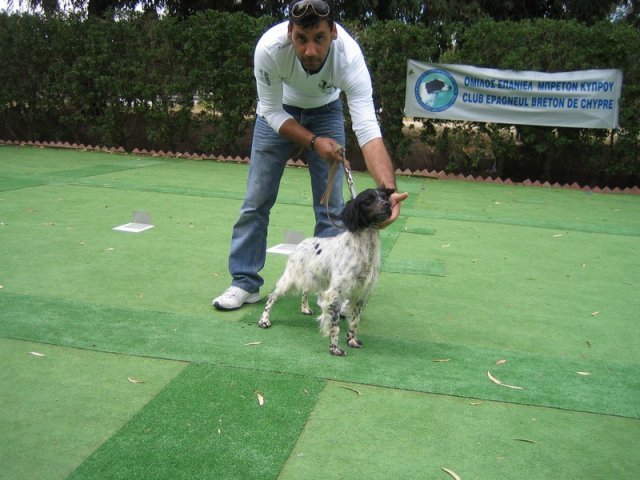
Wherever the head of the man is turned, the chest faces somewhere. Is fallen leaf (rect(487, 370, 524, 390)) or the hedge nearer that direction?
the fallen leaf

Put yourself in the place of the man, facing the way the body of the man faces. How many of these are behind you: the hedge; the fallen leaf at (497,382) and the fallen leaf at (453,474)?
1

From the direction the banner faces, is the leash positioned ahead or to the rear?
ahead

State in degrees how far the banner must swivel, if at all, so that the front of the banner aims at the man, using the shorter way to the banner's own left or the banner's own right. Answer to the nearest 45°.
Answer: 0° — it already faces them

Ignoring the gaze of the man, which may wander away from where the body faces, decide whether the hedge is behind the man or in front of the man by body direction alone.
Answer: behind

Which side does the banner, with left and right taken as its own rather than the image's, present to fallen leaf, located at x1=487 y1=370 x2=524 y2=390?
front

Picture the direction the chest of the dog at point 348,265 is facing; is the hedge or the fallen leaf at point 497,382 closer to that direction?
the fallen leaf

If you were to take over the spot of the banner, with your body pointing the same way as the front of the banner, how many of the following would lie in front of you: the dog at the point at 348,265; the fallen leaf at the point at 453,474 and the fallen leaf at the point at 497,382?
3

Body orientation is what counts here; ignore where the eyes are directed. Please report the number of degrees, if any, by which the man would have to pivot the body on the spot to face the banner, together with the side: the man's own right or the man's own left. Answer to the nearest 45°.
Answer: approximately 135° to the man's own left

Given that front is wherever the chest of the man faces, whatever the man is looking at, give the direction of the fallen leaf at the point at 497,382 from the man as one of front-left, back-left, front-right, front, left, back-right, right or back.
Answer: front-left

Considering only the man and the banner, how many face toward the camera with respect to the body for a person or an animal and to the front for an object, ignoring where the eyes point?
2
